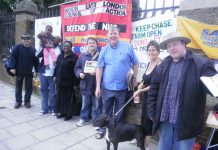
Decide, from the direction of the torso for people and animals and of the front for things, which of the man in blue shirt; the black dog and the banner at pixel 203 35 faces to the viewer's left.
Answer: the black dog

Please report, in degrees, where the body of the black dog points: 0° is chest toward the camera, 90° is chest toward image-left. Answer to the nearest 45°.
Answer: approximately 90°

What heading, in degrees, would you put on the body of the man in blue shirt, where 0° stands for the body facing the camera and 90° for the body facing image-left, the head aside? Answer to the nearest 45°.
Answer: approximately 0°

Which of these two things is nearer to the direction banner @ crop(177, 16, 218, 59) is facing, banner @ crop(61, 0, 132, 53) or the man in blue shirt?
the man in blue shirt

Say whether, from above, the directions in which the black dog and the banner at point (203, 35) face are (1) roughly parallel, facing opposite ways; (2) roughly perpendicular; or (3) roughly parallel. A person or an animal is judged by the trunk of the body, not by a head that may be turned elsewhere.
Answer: roughly perpendicular

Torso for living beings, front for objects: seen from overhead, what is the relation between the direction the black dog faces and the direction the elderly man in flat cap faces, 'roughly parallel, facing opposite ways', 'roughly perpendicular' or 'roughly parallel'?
roughly perpendicular

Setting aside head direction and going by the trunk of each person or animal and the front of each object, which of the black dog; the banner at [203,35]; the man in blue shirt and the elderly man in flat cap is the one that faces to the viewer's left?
the black dog
